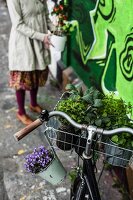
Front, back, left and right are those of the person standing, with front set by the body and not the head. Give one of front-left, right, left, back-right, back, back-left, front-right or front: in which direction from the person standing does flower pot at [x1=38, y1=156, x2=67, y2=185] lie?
front-right

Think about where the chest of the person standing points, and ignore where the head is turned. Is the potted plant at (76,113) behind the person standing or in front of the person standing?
in front

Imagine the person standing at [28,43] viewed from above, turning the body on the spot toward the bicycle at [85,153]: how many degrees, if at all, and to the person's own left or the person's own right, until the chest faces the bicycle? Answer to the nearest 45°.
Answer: approximately 45° to the person's own right

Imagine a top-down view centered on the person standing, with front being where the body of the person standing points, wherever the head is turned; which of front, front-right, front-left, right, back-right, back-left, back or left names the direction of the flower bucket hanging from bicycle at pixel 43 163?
front-right

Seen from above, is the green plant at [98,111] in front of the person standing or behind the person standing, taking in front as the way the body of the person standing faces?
in front

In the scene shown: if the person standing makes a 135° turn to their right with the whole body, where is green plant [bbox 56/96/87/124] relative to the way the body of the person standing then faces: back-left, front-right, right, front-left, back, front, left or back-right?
left
